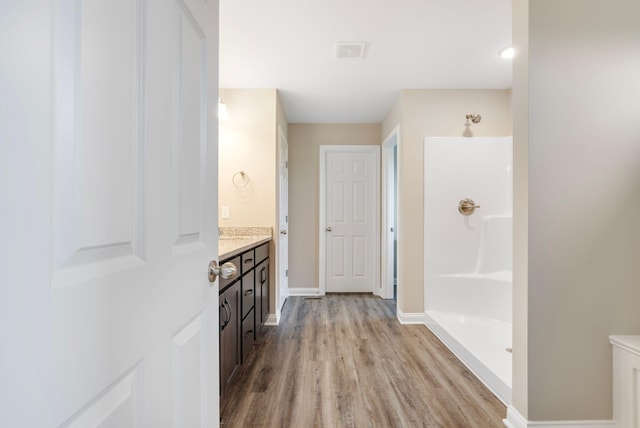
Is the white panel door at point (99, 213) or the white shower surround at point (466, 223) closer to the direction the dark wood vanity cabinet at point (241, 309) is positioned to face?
the white shower surround

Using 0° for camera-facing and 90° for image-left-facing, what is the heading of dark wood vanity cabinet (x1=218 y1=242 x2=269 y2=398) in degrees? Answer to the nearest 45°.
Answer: approximately 270°

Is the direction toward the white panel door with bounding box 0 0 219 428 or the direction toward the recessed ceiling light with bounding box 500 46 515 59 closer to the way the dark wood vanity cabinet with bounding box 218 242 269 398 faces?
the recessed ceiling light

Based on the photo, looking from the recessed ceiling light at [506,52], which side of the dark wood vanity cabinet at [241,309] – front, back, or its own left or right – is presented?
front

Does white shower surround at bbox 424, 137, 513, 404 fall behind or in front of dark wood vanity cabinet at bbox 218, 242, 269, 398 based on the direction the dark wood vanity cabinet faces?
in front

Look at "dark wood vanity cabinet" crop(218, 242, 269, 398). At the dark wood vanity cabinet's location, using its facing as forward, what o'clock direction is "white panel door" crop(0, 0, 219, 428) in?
The white panel door is roughly at 3 o'clock from the dark wood vanity cabinet.

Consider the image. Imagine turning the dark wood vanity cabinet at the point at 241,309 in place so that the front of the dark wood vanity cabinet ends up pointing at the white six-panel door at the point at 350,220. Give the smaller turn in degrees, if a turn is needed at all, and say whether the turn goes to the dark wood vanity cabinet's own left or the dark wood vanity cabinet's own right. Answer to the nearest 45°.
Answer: approximately 45° to the dark wood vanity cabinet's own left
